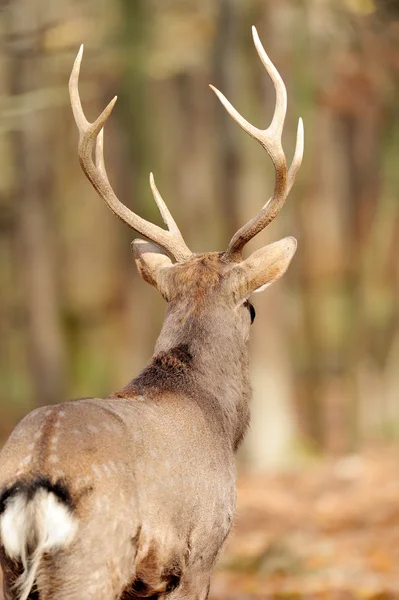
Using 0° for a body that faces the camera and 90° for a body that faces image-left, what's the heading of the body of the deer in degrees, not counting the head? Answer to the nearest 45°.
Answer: approximately 225°
